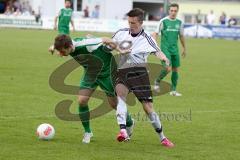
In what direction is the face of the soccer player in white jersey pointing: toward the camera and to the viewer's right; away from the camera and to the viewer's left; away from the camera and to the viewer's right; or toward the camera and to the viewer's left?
toward the camera and to the viewer's left

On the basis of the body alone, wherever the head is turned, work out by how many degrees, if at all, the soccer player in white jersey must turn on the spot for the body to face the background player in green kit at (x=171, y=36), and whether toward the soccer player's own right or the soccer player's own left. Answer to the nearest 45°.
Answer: approximately 135° to the soccer player's own right

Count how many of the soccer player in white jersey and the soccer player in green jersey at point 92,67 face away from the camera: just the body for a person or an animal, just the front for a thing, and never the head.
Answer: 0

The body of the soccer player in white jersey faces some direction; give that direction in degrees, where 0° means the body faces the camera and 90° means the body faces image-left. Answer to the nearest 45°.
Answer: approximately 45°
